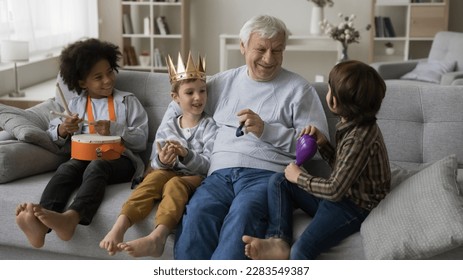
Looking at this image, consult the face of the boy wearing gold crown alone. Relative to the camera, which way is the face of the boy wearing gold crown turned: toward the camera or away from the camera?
toward the camera

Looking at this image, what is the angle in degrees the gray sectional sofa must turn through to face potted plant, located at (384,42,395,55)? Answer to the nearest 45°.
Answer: approximately 180°

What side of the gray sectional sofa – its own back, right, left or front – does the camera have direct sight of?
front

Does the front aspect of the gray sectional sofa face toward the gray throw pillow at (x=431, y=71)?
no

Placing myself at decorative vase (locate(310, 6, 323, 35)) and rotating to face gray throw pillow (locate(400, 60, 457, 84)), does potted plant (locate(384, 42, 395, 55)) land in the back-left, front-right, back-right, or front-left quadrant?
front-left

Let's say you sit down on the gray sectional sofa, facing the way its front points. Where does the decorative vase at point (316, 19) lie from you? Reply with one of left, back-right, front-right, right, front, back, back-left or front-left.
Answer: back

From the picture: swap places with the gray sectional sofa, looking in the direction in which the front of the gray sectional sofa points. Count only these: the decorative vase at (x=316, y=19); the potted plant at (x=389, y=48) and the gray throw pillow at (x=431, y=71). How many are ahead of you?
0
